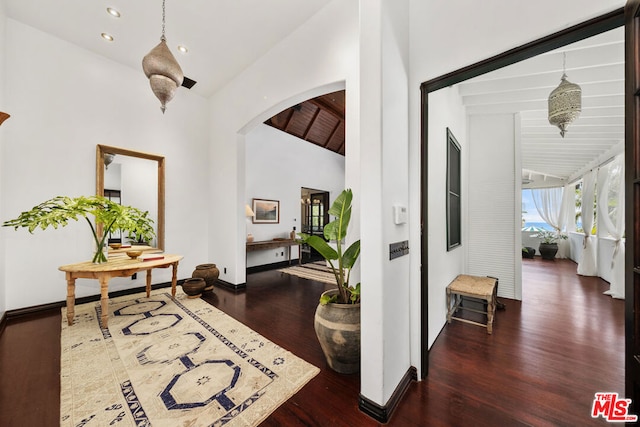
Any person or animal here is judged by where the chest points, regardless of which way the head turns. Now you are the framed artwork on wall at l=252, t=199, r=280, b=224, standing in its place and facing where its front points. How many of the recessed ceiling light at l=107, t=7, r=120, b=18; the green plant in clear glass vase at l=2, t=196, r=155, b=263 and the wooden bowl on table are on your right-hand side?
3

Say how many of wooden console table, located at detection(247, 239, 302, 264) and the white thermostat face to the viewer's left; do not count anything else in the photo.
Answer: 0

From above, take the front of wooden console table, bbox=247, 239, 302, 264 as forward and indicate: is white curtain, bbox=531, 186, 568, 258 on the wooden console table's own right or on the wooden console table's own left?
on the wooden console table's own left

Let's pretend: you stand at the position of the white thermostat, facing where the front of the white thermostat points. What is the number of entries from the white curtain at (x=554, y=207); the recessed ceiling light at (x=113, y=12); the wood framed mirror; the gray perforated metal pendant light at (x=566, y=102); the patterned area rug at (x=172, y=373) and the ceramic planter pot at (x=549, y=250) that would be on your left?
3

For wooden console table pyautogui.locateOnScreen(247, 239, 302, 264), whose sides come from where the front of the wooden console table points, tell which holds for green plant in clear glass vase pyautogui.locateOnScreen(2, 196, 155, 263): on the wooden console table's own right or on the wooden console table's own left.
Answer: on the wooden console table's own right

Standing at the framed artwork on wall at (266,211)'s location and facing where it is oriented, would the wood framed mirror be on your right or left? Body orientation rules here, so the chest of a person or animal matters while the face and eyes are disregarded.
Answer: on your right

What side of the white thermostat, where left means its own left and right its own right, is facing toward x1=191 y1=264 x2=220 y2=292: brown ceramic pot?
back

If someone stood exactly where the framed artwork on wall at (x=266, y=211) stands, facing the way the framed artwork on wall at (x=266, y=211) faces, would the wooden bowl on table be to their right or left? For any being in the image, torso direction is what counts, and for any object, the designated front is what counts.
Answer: on their right

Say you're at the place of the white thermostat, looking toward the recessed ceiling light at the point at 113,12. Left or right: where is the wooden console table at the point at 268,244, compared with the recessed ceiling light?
right

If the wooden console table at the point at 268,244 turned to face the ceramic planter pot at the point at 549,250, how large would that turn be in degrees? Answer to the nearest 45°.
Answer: approximately 45° to its left

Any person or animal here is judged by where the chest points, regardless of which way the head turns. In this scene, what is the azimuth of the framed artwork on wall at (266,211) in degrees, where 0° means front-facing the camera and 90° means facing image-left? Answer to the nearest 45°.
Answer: approximately 315°

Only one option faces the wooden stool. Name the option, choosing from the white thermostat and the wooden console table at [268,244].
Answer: the wooden console table

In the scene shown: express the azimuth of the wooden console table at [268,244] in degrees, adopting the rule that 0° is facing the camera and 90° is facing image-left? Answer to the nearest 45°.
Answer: approximately 315°

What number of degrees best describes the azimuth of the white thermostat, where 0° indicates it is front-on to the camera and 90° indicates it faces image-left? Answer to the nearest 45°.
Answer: approximately 315°

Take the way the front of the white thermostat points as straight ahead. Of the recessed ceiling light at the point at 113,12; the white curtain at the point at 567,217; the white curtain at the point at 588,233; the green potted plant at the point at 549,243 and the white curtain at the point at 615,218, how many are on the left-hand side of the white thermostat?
4

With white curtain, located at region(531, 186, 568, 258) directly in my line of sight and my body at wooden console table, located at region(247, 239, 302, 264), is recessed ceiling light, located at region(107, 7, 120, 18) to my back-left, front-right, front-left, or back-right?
back-right
